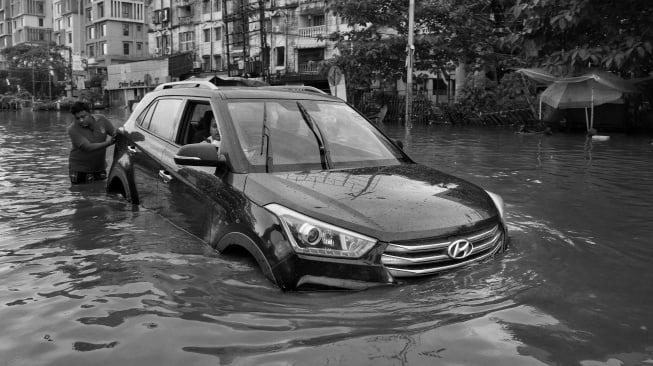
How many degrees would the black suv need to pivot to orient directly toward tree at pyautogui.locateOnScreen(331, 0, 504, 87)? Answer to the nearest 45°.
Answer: approximately 135° to its left

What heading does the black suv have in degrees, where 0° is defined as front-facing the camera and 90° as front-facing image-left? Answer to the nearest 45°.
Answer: approximately 315°
